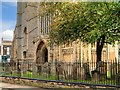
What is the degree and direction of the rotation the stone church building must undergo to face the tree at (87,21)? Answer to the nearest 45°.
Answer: approximately 45° to its left

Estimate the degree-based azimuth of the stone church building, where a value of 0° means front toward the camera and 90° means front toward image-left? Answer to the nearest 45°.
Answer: approximately 45°
